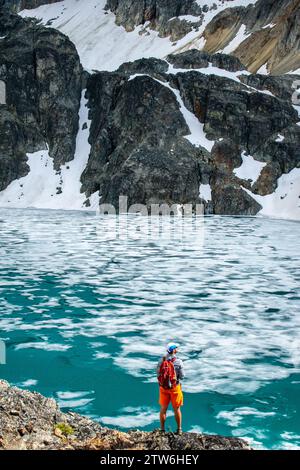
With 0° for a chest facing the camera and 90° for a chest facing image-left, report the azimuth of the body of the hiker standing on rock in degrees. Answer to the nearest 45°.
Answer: approximately 225°
